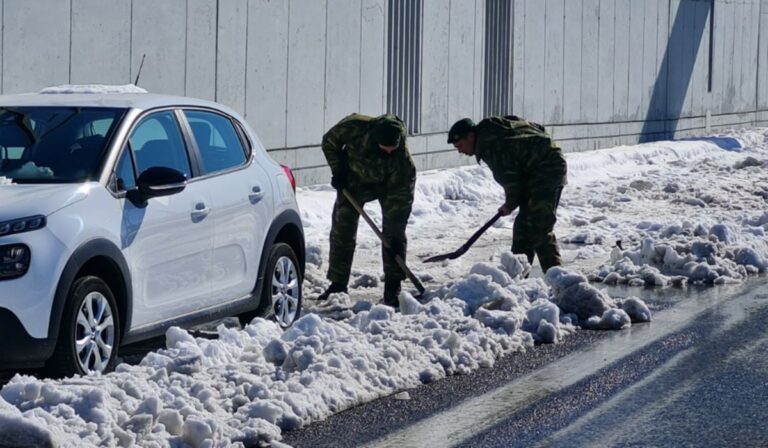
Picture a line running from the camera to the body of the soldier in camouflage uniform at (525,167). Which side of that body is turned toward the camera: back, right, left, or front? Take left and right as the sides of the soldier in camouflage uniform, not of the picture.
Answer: left

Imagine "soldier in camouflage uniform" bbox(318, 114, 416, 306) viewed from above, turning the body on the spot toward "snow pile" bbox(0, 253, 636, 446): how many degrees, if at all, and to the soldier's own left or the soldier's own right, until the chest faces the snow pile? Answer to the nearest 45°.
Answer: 0° — they already face it

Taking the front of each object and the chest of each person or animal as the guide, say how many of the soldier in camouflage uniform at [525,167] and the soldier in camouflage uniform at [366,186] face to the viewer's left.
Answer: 1

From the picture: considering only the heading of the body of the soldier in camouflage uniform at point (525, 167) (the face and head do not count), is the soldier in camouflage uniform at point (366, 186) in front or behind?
in front

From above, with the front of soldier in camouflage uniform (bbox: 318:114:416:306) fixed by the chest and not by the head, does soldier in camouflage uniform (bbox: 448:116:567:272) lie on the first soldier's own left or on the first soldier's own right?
on the first soldier's own left

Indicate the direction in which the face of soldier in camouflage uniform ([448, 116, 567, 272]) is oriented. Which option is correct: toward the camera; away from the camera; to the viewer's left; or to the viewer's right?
to the viewer's left

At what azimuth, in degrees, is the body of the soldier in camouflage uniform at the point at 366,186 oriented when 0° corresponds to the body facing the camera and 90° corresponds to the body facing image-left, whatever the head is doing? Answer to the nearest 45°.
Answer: approximately 0°

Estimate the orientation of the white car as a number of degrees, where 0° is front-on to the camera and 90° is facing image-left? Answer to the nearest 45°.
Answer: approximately 45°

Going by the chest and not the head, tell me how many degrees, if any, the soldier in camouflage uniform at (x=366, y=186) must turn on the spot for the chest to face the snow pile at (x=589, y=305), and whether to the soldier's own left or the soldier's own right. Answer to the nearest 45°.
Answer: approximately 45° to the soldier's own left

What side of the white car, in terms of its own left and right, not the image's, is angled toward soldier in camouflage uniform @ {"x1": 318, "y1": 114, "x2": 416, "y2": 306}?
back

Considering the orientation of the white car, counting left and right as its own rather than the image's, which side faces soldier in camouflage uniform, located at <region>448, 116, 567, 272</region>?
back

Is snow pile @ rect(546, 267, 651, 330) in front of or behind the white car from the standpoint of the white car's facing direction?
behind

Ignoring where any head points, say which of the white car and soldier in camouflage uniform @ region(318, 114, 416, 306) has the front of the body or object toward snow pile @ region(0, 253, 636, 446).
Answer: the soldier in camouflage uniform

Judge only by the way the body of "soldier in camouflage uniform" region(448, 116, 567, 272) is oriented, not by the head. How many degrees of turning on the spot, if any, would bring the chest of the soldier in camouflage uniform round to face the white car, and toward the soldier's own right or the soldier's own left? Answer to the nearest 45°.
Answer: approximately 45° to the soldier's own left

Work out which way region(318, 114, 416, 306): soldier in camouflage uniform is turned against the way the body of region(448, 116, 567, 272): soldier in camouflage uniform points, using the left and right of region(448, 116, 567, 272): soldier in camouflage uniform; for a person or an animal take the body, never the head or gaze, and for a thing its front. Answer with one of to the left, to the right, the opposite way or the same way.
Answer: to the left
